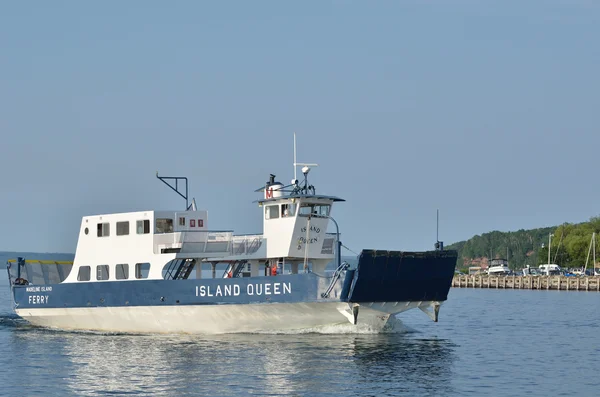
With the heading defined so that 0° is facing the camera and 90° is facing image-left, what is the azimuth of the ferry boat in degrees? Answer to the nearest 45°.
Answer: approximately 315°
